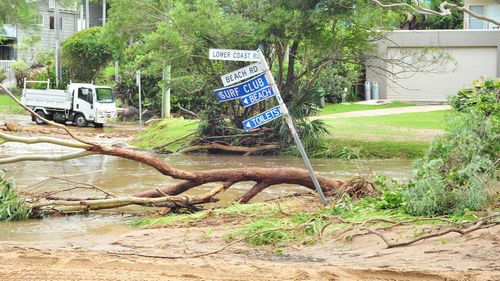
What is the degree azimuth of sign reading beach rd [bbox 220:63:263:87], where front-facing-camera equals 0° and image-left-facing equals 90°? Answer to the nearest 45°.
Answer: approximately 0°

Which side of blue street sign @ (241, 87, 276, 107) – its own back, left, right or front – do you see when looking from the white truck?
back

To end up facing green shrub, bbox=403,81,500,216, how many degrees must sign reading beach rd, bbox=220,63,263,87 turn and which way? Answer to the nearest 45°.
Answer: approximately 90° to its left

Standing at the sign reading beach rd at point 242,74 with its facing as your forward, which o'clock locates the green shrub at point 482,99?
The green shrub is roughly at 8 o'clock from the sign reading beach rd.

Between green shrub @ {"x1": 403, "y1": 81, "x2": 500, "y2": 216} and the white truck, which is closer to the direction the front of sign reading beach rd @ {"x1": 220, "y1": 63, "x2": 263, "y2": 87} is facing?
the green shrub

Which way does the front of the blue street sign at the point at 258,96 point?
toward the camera

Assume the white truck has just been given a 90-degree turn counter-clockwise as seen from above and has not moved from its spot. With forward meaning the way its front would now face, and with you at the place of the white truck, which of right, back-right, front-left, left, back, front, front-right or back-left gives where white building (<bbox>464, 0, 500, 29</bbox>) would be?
front-right

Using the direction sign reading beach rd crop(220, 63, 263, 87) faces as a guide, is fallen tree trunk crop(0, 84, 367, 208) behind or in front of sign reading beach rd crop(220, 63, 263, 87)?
behind

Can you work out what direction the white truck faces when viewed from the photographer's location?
facing the viewer and to the right of the viewer

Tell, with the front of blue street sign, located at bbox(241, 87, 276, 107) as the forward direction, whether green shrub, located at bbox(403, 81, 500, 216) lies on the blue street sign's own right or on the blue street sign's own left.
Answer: on the blue street sign's own left

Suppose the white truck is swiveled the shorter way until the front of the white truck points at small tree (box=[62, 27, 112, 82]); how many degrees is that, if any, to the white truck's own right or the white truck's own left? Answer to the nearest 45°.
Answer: approximately 135° to the white truck's own left

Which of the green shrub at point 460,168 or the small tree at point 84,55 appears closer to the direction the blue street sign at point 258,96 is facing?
the green shrub

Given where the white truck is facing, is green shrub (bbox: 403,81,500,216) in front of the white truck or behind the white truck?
in front

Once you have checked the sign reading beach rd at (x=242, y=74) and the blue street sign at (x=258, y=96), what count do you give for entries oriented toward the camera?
2

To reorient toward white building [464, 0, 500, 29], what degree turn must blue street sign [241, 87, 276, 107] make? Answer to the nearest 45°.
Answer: approximately 180°

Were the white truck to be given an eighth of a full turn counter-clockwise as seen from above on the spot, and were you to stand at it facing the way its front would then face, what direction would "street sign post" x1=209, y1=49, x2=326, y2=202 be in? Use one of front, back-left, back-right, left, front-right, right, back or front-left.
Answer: right
